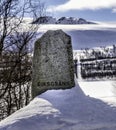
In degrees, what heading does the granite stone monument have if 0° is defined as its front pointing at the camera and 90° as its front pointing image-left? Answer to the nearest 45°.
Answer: approximately 0°

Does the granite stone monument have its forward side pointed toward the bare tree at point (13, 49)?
no
